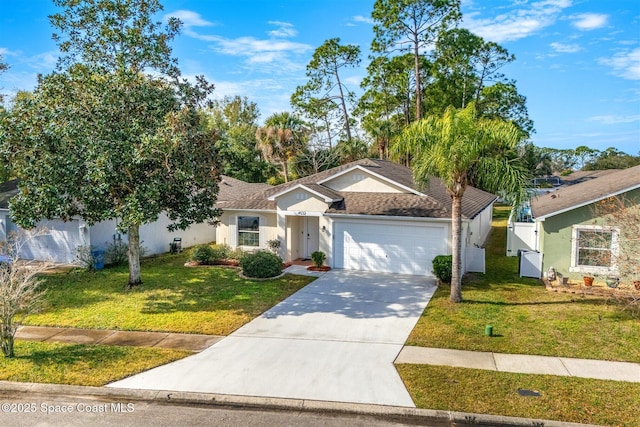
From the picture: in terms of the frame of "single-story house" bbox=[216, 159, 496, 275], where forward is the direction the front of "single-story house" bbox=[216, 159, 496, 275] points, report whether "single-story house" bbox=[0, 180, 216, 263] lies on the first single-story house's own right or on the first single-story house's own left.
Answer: on the first single-story house's own right

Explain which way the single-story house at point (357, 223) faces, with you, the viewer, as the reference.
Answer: facing the viewer

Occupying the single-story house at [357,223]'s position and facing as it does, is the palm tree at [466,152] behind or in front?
in front

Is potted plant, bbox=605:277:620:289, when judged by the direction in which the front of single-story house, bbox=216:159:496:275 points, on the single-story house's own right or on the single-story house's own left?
on the single-story house's own left

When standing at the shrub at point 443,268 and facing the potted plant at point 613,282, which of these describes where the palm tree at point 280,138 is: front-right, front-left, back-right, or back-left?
back-left

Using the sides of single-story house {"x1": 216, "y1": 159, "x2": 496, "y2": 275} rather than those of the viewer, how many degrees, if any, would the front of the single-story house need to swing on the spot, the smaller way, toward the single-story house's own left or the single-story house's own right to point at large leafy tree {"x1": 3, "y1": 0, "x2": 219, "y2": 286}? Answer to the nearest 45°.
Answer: approximately 45° to the single-story house's own right

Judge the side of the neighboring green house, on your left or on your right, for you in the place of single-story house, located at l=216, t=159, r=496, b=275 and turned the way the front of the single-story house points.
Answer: on your left

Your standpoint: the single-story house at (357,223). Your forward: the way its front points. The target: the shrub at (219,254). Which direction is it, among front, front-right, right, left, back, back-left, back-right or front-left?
right

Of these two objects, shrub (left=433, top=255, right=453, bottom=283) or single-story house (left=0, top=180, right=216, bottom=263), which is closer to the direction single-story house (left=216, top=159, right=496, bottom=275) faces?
the shrub

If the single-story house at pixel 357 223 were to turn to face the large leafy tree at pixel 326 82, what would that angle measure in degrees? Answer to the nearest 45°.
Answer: approximately 180°

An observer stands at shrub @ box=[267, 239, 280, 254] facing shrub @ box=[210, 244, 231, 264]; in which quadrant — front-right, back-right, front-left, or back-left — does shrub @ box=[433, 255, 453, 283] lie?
back-left

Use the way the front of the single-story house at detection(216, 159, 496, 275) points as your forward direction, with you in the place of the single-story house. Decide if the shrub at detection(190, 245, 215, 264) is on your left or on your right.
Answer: on your right

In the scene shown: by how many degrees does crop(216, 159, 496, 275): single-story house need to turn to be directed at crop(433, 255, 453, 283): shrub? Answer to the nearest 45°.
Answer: approximately 45° to its left

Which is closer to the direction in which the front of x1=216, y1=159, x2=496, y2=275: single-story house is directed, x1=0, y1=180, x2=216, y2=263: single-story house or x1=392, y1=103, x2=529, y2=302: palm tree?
the palm tree

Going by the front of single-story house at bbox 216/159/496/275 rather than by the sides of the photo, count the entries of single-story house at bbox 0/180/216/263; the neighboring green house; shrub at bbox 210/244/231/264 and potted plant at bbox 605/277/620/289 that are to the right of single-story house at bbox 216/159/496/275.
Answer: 2
